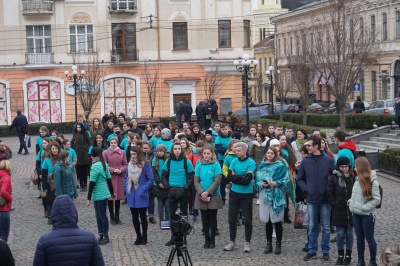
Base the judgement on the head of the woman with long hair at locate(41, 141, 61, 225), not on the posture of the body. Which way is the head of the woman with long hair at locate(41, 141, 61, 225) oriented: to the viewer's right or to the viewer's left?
to the viewer's right

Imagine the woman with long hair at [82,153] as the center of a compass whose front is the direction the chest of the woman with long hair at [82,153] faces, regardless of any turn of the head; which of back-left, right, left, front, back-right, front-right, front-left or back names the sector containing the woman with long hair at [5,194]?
front

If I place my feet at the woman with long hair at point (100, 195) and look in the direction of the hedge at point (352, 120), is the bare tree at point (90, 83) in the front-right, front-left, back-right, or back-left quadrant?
front-left

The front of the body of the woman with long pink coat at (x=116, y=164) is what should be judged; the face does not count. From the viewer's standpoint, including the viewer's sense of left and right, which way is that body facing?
facing the viewer

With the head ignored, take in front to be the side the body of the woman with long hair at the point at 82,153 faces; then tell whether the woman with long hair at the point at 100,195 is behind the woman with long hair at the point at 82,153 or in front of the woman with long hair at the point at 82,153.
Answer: in front

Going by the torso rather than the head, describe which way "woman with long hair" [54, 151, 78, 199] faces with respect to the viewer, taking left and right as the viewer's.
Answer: facing the viewer and to the right of the viewer

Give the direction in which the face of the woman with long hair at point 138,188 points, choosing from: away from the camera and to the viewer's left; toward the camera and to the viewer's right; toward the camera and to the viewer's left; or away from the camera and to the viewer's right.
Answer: toward the camera and to the viewer's left

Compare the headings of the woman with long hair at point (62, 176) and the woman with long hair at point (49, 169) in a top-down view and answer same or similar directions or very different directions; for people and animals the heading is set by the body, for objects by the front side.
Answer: same or similar directions

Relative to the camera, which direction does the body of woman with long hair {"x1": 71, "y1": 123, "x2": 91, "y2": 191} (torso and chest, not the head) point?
toward the camera

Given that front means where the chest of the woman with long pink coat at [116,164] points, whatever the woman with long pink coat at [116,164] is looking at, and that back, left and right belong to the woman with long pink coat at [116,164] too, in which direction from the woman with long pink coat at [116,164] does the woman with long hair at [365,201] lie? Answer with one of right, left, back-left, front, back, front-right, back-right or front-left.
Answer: front-left

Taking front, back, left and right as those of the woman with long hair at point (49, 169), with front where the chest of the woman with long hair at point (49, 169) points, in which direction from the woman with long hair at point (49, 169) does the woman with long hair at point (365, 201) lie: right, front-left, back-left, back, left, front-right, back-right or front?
front

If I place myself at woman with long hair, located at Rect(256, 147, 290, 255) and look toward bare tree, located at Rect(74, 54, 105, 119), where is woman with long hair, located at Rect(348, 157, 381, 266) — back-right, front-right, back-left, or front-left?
back-right
